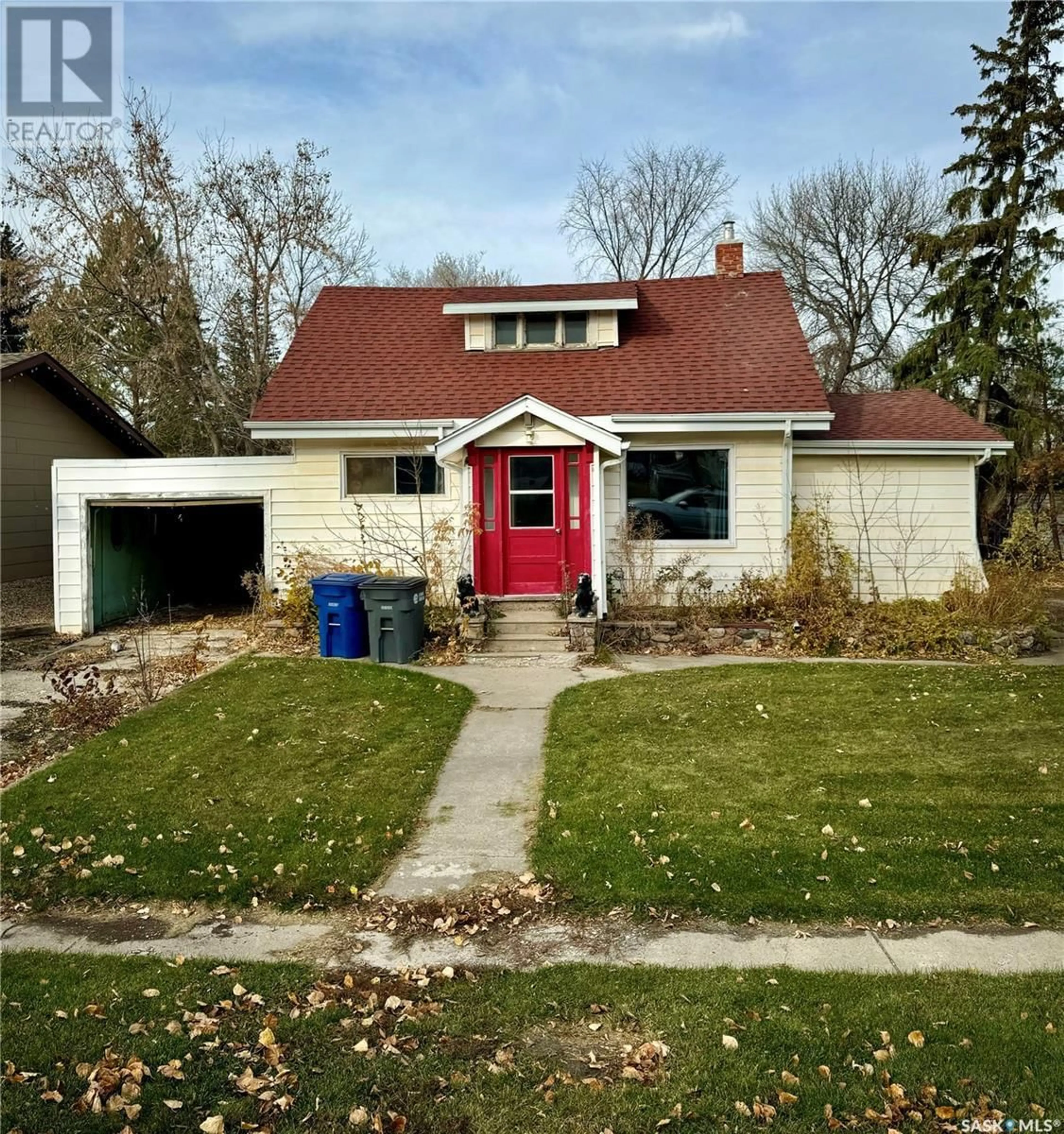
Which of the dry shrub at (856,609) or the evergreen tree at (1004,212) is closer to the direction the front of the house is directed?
the dry shrub

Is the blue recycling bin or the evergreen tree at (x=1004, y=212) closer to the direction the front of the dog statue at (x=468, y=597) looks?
the blue recycling bin

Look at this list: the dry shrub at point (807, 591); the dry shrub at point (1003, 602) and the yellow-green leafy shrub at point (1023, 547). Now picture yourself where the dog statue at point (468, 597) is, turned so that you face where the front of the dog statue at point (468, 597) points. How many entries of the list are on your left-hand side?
3

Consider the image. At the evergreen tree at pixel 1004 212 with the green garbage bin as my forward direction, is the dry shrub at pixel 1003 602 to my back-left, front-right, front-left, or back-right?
front-left

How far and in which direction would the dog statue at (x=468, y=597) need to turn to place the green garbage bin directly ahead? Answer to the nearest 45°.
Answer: approximately 45° to its right

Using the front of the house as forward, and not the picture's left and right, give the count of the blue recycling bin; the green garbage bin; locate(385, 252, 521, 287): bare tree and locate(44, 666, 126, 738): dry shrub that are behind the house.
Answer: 1

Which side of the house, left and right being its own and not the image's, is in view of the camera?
front

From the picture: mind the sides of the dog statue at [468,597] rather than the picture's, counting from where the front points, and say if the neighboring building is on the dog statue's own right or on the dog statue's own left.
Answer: on the dog statue's own right

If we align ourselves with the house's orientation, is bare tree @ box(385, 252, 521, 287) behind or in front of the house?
behind

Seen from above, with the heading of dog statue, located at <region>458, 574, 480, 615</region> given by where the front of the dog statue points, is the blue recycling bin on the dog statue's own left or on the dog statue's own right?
on the dog statue's own right

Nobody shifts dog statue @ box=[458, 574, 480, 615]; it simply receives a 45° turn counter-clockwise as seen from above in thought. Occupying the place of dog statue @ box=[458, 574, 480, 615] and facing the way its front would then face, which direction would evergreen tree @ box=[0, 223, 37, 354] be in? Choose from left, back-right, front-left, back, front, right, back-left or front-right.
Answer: back

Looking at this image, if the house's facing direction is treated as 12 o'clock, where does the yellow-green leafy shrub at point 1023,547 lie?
The yellow-green leafy shrub is roughly at 9 o'clock from the house.

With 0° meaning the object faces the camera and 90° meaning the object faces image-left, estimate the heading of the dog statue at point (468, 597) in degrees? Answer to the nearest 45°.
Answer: approximately 0°

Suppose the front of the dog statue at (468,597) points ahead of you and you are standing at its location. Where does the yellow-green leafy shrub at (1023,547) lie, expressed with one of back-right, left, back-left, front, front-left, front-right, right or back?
left
